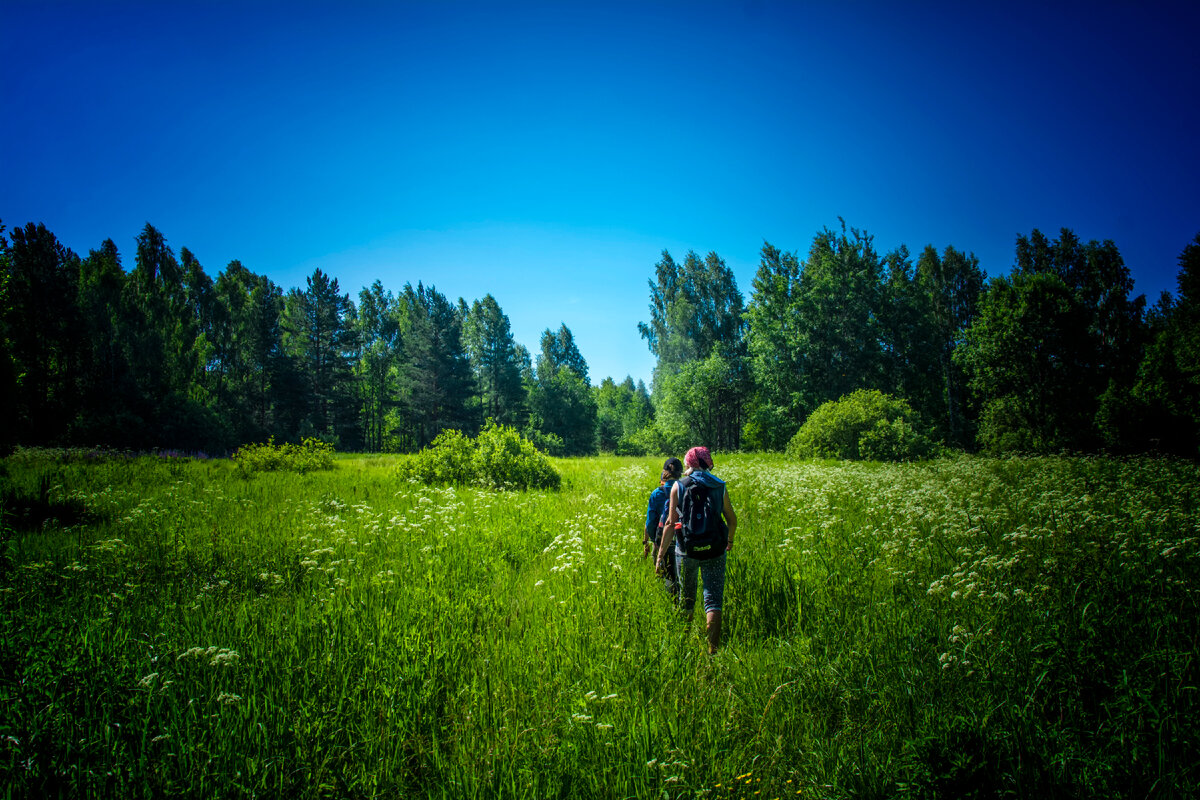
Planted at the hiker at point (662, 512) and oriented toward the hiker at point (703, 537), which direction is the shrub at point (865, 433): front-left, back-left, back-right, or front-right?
back-left

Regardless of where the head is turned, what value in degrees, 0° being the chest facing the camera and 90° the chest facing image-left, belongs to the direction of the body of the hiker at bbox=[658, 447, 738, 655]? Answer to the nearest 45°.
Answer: approximately 180°
